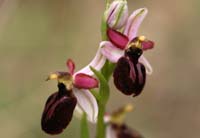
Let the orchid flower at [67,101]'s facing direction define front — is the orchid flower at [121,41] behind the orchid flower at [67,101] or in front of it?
behind

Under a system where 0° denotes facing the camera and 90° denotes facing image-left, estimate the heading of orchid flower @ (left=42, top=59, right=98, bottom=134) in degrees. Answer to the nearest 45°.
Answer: approximately 45°
